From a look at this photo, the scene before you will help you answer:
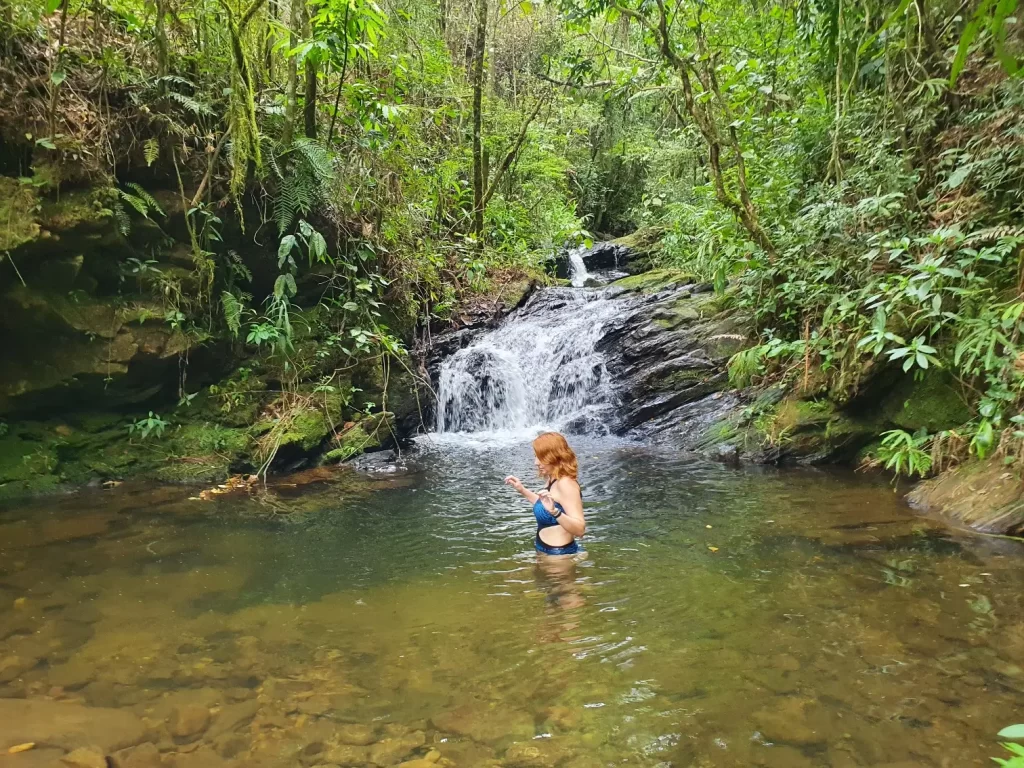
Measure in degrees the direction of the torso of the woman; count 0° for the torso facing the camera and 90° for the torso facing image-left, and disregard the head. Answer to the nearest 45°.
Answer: approximately 90°

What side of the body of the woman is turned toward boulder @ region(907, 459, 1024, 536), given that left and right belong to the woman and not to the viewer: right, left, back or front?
back

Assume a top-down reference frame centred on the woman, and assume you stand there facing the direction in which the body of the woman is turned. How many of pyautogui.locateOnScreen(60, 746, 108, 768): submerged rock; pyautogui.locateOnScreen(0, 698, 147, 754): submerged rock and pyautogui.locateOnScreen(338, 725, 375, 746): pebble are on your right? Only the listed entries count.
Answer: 0

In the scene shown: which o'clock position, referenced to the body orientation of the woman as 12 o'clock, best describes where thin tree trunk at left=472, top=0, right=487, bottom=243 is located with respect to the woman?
The thin tree trunk is roughly at 3 o'clock from the woman.

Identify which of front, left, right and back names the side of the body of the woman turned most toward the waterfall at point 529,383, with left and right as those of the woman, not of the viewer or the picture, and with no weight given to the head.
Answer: right

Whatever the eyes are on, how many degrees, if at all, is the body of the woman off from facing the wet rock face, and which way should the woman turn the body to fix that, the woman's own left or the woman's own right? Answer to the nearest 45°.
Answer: approximately 90° to the woman's own right

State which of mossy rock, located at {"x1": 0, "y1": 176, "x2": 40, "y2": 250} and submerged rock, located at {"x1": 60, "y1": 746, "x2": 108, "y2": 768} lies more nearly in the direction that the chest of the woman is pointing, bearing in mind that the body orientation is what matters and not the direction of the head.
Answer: the mossy rock

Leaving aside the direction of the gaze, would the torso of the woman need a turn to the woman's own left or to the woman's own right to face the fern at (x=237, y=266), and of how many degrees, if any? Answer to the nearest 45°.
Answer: approximately 45° to the woman's own right

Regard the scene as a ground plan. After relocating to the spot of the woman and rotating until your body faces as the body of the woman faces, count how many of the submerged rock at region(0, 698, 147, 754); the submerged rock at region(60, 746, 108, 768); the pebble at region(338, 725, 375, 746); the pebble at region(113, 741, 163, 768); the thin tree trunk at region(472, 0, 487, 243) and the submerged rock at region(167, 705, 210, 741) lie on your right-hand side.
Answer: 1

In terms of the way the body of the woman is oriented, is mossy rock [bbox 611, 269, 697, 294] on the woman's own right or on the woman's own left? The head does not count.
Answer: on the woman's own right

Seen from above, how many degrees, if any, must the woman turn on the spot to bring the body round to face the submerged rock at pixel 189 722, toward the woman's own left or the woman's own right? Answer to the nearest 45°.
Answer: approximately 45° to the woman's own left

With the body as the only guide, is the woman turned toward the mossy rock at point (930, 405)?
no

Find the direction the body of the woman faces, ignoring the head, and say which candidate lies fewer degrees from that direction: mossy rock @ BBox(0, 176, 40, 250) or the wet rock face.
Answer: the mossy rock

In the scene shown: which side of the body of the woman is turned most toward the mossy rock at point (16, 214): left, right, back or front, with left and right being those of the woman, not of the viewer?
front

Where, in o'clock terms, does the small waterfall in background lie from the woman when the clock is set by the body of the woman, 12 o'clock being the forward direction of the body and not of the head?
The small waterfall in background is roughly at 3 o'clock from the woman.

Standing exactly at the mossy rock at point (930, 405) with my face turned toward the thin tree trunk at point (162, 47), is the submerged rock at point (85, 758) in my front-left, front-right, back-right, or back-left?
front-left

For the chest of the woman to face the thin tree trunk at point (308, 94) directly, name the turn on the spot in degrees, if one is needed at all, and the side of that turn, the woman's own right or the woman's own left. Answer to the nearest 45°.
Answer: approximately 45° to the woman's own right

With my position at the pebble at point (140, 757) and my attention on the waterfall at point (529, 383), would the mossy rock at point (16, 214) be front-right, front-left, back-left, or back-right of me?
front-left
